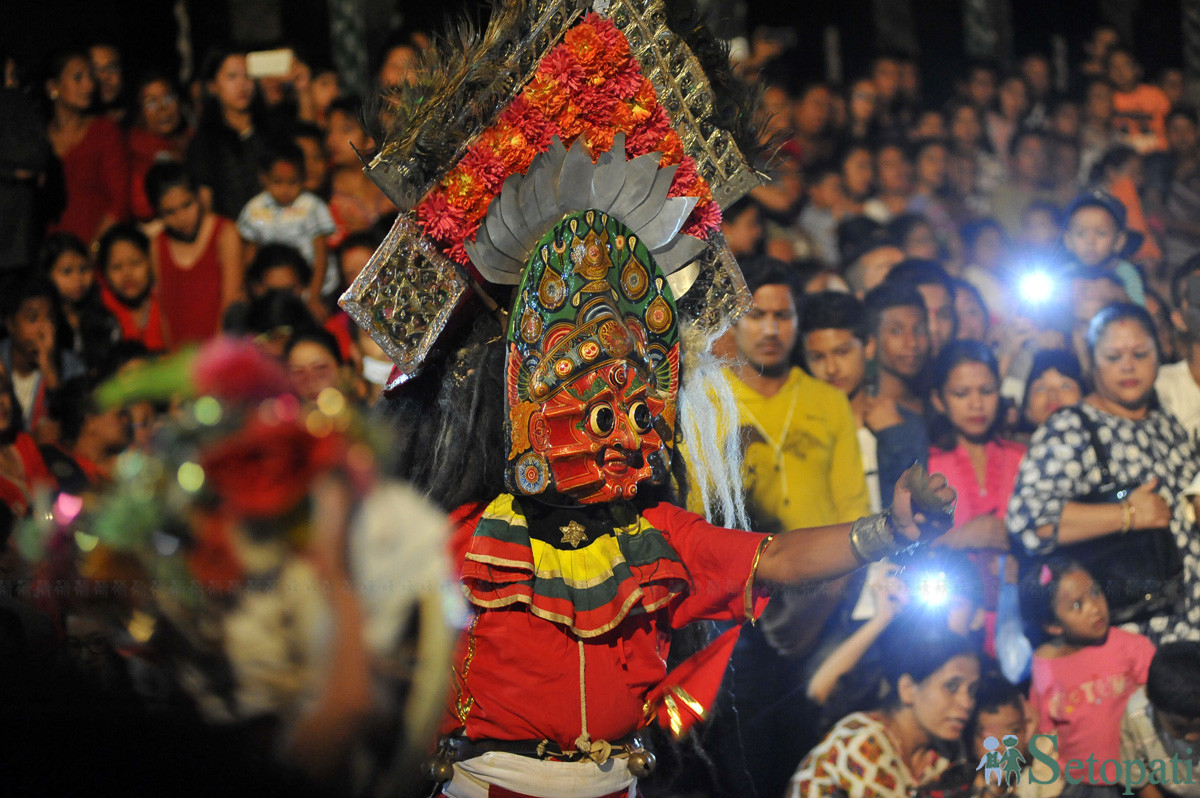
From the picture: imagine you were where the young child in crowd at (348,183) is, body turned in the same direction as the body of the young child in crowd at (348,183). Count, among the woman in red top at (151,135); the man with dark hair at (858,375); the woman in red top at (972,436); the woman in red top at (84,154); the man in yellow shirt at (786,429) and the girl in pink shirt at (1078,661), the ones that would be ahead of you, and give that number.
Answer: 4

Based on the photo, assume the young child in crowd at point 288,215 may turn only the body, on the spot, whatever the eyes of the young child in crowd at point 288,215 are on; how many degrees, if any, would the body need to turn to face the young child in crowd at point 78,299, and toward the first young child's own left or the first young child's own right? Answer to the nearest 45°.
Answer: approximately 90° to the first young child's own right

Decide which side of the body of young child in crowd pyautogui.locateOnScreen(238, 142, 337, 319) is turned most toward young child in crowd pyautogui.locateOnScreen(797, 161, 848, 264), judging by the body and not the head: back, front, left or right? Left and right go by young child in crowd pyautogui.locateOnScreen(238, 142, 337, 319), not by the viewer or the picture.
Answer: left

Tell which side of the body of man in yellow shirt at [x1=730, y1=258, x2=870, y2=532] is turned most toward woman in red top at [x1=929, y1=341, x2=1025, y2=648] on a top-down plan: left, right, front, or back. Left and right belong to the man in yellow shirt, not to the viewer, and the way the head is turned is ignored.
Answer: left

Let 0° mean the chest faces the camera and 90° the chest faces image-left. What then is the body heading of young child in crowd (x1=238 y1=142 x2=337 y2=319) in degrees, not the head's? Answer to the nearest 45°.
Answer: approximately 0°
